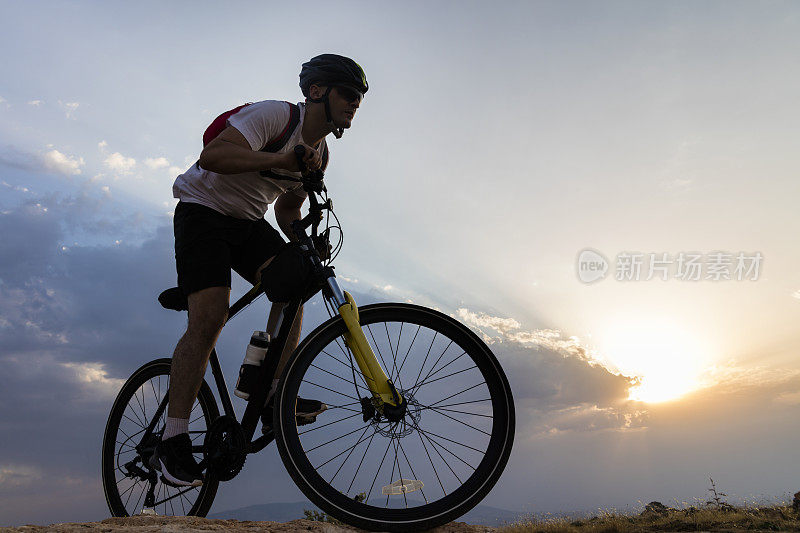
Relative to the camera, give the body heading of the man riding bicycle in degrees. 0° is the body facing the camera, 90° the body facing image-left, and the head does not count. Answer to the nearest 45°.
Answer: approximately 315°
